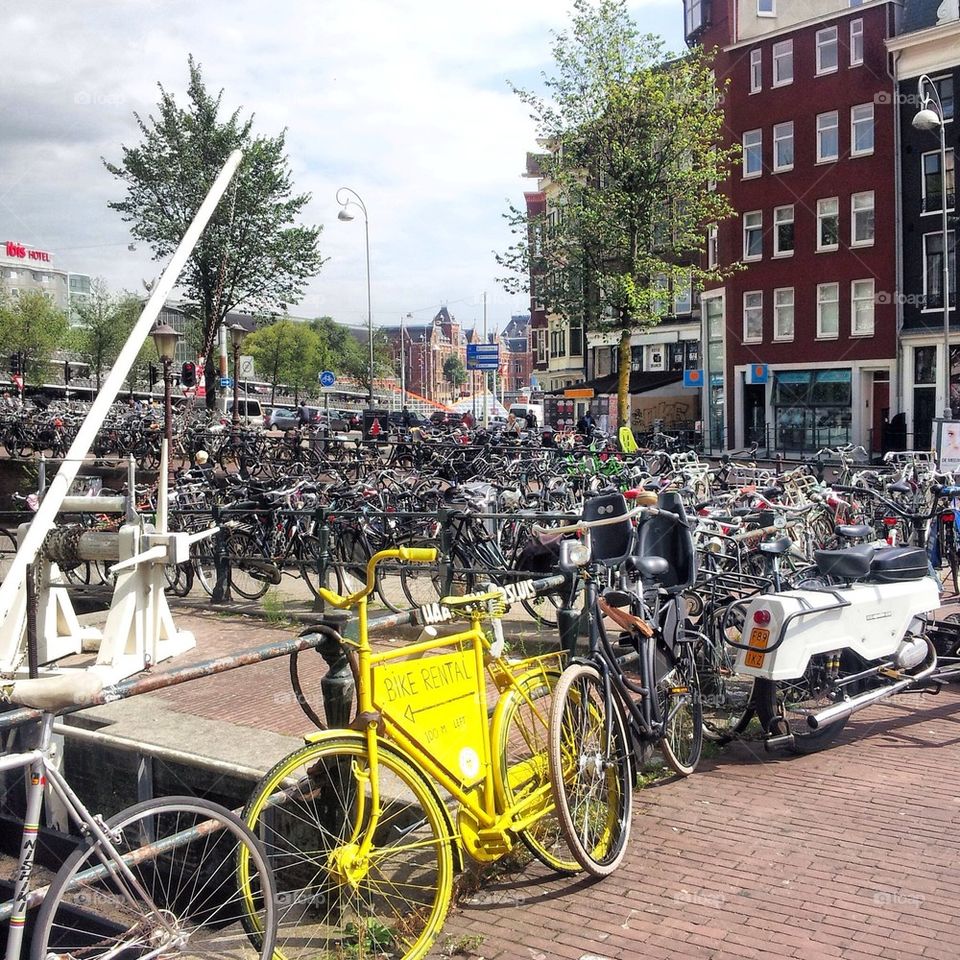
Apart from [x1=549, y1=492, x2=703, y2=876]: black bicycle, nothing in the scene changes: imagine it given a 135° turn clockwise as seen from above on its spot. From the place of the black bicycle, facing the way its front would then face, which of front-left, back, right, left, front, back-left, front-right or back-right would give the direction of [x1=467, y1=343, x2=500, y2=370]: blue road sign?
front

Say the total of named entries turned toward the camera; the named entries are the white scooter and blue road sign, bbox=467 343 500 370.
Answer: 1

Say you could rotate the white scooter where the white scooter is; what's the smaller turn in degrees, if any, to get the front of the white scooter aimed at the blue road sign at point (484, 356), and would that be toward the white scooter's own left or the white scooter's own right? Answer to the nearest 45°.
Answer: approximately 45° to the white scooter's own left

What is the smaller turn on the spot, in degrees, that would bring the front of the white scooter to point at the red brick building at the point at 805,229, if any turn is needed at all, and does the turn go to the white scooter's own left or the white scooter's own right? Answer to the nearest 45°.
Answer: approximately 45° to the white scooter's own left

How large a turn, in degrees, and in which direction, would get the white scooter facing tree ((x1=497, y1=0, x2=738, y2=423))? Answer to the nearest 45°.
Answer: approximately 45° to its left

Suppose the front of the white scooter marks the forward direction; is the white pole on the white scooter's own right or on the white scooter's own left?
on the white scooter's own left

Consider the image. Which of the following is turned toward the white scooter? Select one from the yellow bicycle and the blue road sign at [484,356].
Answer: the blue road sign

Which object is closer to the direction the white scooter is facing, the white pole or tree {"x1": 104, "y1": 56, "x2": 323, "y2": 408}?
the tree

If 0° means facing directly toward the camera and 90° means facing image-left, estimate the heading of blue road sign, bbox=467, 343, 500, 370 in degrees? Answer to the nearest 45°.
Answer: approximately 0°

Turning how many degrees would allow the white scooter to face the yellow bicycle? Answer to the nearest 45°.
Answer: approximately 180°

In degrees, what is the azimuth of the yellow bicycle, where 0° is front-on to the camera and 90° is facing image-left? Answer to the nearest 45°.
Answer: approximately 45°
